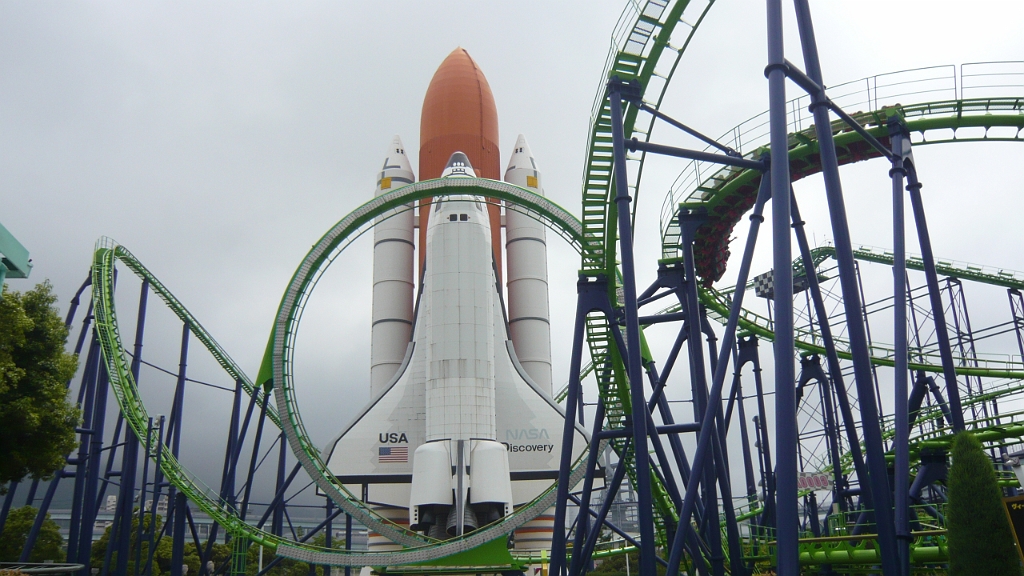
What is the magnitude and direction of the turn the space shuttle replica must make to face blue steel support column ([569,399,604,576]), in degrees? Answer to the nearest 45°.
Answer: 0° — it already faces it

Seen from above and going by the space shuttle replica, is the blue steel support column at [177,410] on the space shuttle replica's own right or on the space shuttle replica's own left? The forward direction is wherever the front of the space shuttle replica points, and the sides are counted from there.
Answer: on the space shuttle replica's own right

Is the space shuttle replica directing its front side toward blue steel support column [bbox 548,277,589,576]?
yes

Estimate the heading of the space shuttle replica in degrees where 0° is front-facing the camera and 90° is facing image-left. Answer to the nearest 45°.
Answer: approximately 0°

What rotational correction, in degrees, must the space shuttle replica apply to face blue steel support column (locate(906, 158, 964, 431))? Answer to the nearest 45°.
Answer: approximately 45° to its left

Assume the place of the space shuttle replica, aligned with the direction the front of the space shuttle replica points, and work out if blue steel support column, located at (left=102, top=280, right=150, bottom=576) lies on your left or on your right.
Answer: on your right
